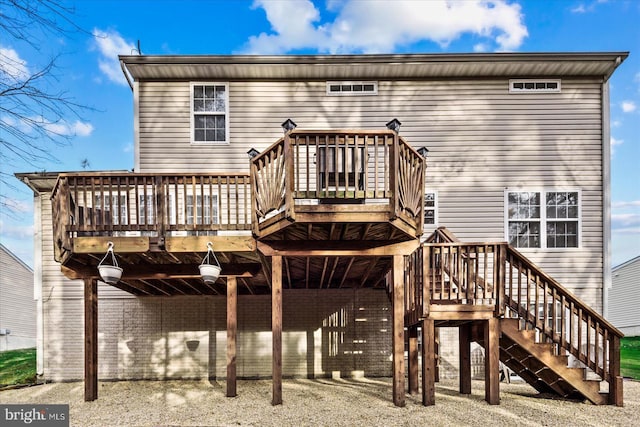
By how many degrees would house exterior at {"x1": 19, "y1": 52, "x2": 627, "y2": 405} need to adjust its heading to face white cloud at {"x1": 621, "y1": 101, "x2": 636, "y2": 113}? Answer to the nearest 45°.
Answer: approximately 45° to its right

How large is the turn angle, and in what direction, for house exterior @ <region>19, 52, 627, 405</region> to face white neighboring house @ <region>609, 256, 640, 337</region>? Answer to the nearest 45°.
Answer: approximately 45° to its right

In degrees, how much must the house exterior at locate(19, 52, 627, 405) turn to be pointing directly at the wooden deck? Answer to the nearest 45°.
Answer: approximately 180°
